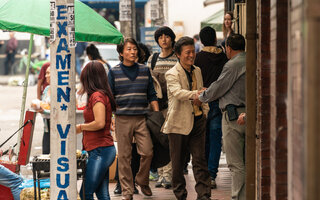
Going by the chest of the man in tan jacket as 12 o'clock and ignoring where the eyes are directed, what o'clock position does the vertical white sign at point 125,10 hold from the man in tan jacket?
The vertical white sign is roughly at 7 o'clock from the man in tan jacket.

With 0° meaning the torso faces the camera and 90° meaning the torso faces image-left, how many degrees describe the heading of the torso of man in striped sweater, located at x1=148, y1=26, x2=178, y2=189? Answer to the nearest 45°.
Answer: approximately 0°

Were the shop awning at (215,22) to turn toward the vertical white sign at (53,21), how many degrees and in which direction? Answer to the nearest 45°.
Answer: approximately 90° to its left

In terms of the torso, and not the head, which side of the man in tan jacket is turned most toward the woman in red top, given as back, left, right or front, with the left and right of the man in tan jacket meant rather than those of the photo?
right

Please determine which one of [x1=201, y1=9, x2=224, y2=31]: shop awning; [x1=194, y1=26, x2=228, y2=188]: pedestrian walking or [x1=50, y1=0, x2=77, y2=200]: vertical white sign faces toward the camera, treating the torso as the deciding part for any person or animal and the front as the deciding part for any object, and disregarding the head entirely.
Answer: the vertical white sign

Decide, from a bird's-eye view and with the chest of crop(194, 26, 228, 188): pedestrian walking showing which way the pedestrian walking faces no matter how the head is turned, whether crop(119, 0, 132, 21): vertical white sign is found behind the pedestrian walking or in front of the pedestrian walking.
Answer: in front

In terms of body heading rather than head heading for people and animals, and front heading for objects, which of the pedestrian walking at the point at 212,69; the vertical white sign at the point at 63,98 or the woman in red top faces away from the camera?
the pedestrian walking
